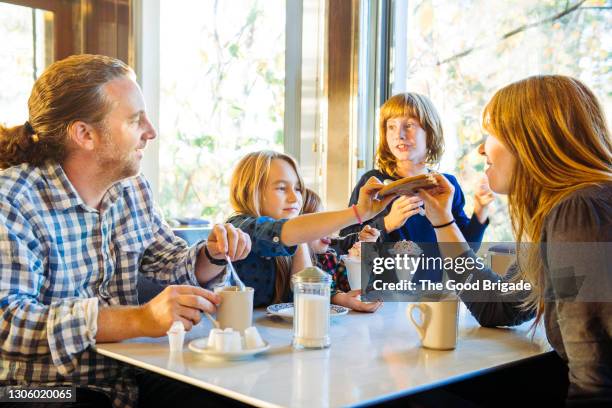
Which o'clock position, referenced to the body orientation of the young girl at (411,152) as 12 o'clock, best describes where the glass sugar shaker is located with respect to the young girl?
The glass sugar shaker is roughly at 12 o'clock from the young girl.

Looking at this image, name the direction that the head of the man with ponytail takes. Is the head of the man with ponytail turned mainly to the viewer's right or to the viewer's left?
to the viewer's right

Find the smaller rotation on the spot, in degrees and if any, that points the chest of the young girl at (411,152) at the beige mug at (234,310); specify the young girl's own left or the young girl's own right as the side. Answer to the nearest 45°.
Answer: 0° — they already face it

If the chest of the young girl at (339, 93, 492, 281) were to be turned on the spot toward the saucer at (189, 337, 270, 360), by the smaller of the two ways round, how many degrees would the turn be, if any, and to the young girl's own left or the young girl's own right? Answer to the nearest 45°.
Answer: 0° — they already face it

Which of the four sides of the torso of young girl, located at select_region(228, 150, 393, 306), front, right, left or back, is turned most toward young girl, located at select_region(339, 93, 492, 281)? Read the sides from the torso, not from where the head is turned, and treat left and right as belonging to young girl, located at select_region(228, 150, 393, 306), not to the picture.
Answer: left

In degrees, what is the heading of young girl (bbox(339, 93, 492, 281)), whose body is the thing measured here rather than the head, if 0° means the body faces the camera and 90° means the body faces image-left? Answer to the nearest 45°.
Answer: approximately 0°

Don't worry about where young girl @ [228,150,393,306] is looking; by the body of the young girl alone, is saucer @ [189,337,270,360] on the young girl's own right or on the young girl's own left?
on the young girl's own right
